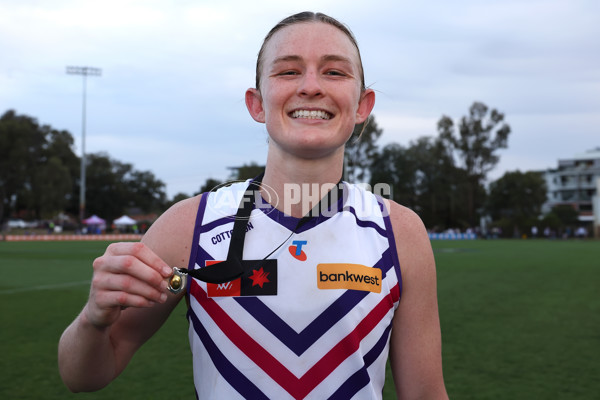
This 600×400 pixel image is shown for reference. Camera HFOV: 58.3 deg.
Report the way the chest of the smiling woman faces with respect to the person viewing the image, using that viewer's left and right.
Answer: facing the viewer
